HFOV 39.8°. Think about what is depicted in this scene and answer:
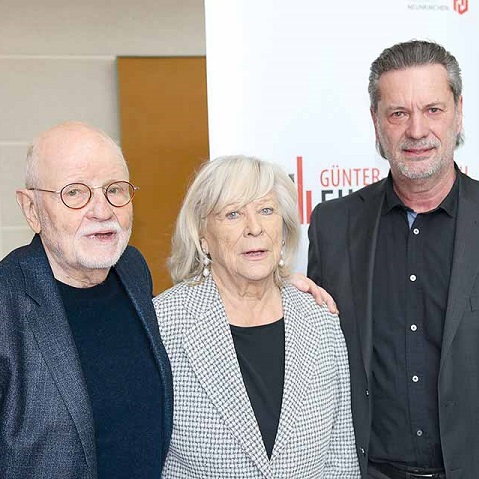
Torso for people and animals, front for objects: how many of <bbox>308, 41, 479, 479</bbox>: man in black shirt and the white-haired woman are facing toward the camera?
2

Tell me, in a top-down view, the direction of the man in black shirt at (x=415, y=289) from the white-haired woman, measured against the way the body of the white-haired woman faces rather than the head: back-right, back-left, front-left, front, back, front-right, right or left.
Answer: left

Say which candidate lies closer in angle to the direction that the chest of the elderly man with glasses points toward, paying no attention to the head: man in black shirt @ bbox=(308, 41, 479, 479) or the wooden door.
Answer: the man in black shirt

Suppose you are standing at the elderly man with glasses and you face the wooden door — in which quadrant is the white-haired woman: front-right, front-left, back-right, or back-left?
front-right

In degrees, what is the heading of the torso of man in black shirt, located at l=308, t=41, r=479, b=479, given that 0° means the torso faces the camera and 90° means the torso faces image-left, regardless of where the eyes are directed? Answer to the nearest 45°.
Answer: approximately 0°

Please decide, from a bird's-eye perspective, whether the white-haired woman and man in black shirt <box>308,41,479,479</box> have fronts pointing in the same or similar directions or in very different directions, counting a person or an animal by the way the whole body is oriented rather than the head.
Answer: same or similar directions

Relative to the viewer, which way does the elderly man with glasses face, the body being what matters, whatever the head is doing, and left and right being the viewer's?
facing the viewer and to the right of the viewer

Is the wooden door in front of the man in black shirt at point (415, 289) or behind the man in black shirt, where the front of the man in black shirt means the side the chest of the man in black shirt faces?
behind

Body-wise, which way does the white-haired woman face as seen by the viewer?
toward the camera

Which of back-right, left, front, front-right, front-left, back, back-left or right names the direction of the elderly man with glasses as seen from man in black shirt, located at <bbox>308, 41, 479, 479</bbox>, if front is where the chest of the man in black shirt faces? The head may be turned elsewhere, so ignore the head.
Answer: front-right

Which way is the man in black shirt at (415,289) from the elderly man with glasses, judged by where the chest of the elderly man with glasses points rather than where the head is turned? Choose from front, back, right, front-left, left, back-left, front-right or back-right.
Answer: front-left

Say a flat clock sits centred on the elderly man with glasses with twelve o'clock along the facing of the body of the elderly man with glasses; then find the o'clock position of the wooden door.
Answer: The wooden door is roughly at 8 o'clock from the elderly man with glasses.

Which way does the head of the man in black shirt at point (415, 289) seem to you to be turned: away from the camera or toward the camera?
toward the camera
